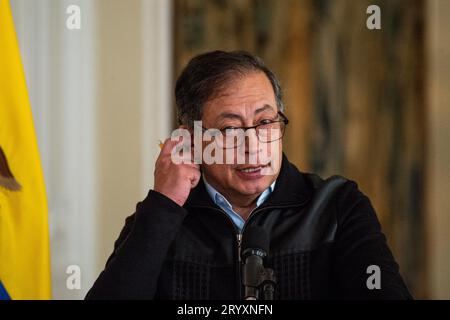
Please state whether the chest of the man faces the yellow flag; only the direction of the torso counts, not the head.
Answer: no

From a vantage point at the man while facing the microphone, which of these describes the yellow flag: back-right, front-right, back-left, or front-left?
back-right

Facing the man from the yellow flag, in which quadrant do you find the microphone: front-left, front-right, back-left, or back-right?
front-right

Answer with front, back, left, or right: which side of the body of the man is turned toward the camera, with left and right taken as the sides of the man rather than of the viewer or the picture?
front

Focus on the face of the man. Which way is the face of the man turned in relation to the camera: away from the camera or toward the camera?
toward the camera
